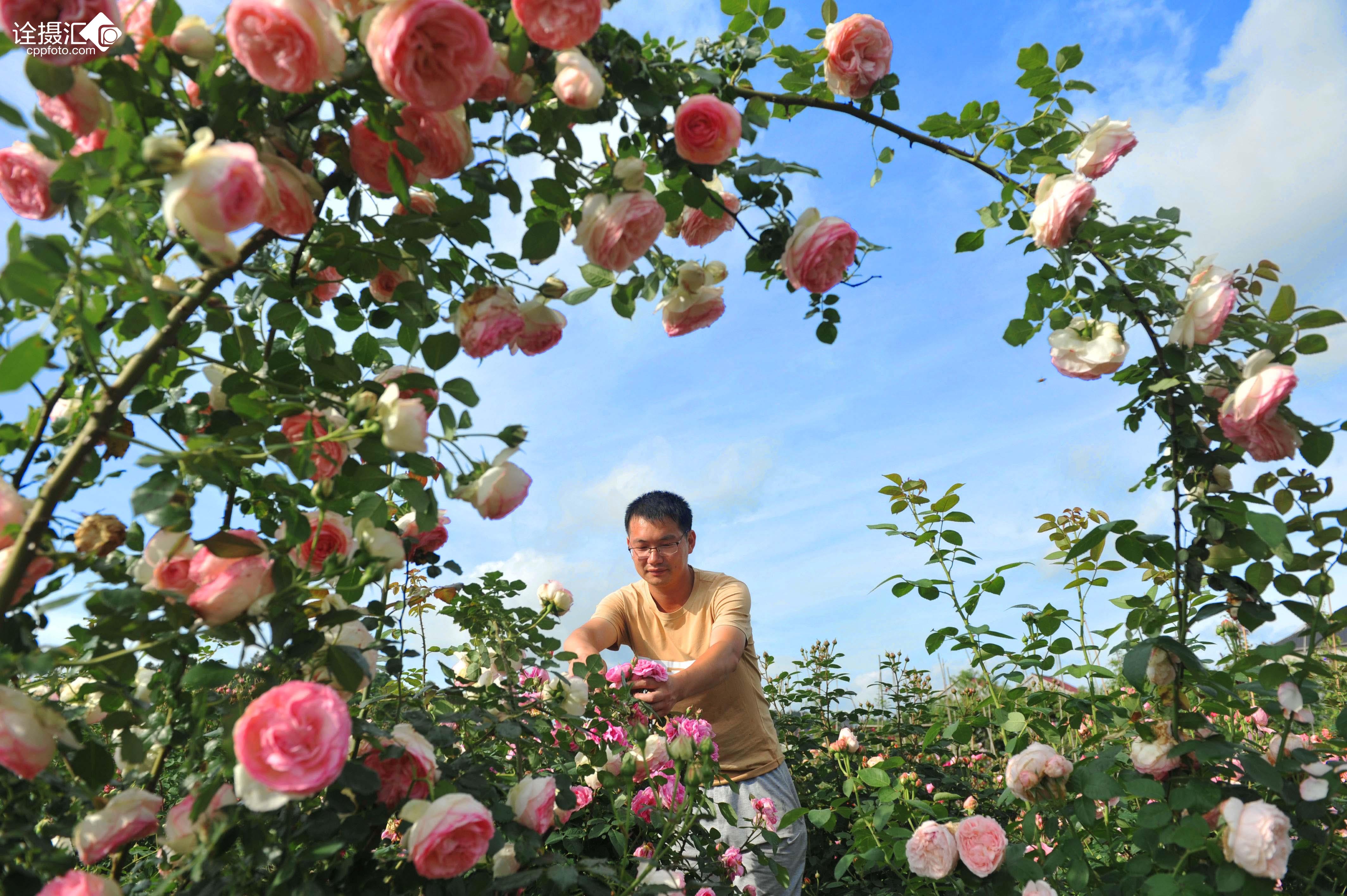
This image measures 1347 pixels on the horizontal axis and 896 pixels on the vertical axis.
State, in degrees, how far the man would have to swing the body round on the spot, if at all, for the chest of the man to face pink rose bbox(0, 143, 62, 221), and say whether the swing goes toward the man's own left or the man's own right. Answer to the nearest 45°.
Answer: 0° — they already face it

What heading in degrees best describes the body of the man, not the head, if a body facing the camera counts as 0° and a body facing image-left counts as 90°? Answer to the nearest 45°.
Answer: approximately 45°

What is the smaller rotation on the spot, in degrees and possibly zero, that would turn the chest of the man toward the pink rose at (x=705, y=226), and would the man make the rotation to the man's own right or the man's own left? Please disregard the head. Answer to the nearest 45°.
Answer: approximately 45° to the man's own left

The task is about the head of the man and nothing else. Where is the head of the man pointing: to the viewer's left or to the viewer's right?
to the viewer's left

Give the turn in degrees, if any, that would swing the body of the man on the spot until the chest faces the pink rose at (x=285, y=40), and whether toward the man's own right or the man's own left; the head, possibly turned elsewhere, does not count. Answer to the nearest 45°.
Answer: approximately 45° to the man's own left

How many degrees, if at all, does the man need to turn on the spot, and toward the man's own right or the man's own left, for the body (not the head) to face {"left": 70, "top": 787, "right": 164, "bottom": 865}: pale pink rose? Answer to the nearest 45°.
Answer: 0° — they already face it

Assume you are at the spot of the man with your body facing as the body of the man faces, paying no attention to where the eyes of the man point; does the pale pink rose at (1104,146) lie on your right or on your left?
on your left
